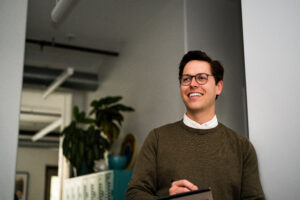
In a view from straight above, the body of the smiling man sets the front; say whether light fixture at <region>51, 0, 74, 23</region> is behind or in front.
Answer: behind

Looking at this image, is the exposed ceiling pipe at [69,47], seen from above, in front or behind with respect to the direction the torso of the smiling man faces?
behind

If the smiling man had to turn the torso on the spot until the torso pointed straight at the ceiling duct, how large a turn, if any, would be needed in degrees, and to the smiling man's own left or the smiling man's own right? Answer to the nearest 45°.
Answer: approximately 135° to the smiling man's own right

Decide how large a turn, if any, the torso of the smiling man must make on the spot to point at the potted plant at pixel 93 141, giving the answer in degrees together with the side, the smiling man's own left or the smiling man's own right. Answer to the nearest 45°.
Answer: approximately 180°

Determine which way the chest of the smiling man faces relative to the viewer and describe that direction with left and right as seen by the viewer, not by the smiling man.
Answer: facing the viewer

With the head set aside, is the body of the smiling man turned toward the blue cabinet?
no

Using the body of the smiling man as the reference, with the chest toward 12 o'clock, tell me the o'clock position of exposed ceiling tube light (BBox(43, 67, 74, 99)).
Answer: The exposed ceiling tube light is roughly at 5 o'clock from the smiling man.
